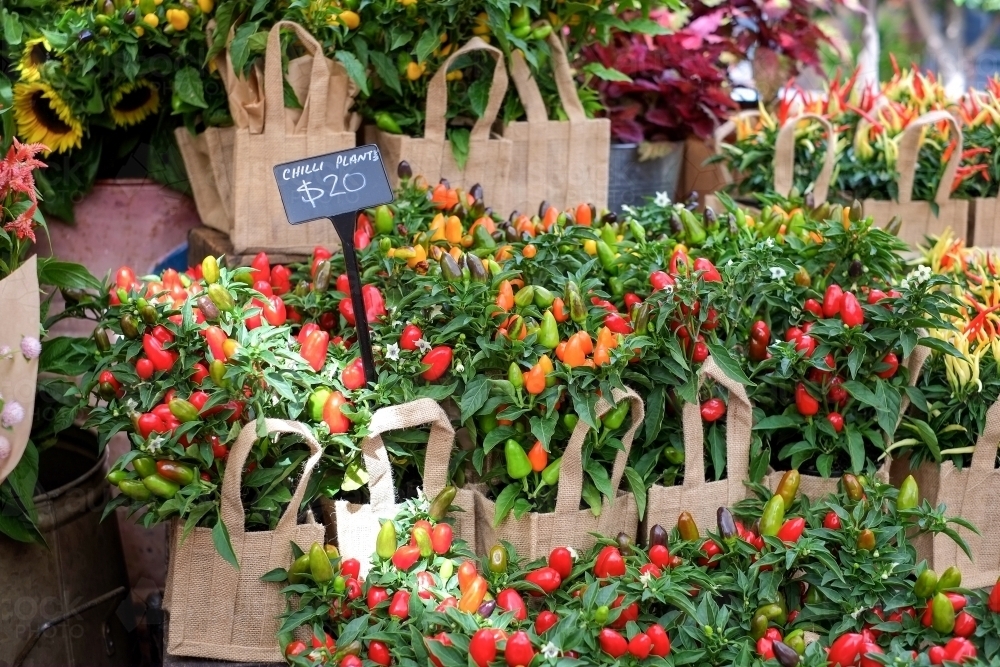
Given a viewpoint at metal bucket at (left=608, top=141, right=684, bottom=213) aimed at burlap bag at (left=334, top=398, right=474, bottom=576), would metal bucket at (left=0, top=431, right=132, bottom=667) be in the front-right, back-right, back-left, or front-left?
front-right

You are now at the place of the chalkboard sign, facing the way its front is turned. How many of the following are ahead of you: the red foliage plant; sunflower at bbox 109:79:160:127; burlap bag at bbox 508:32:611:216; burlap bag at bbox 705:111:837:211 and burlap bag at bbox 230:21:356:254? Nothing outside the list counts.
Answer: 0

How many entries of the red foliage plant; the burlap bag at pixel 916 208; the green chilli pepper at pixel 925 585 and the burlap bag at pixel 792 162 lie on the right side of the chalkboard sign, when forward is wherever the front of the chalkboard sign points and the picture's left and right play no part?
0

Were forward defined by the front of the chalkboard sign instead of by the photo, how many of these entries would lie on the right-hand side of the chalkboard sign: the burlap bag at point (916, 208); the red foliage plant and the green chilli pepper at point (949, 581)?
0

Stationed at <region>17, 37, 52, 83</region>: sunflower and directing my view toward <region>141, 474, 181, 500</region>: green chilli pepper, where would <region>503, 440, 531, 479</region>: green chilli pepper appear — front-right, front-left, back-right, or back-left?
front-left

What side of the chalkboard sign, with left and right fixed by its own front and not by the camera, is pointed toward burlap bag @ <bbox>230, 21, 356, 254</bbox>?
back

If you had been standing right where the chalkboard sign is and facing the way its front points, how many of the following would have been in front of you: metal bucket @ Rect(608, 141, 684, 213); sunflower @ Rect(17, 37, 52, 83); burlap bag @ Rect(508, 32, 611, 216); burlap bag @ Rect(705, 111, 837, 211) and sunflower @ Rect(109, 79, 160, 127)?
0

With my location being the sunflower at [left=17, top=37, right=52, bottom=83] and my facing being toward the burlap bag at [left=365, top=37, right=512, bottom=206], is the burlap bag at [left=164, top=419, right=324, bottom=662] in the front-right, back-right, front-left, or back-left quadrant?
front-right

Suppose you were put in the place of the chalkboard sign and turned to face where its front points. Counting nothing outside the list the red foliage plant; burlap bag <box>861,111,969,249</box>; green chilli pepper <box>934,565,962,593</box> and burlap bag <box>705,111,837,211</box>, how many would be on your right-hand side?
0

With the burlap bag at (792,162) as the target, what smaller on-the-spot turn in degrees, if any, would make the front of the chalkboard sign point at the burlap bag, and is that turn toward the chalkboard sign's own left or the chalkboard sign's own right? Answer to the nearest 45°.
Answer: approximately 135° to the chalkboard sign's own left

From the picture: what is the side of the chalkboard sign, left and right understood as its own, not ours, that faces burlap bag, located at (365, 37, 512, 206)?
back

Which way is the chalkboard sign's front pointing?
toward the camera
